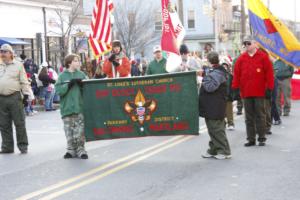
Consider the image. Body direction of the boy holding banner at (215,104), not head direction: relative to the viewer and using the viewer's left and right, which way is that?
facing to the left of the viewer

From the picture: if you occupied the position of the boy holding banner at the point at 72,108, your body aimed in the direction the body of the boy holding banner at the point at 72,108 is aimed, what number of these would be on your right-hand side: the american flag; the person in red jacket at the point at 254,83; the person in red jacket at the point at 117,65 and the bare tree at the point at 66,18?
0

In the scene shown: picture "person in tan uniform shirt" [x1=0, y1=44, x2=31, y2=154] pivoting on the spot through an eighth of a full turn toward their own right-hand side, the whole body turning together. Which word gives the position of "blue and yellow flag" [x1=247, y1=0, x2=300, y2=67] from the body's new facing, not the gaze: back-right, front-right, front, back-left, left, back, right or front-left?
back

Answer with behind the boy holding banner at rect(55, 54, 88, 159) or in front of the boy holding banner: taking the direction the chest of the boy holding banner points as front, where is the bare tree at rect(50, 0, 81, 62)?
behind

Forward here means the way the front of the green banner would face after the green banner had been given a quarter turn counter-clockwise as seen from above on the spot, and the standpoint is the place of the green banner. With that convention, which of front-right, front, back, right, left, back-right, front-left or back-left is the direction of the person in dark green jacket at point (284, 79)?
front-left

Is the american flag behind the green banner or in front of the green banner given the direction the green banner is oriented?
behind

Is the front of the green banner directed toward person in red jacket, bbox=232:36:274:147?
no

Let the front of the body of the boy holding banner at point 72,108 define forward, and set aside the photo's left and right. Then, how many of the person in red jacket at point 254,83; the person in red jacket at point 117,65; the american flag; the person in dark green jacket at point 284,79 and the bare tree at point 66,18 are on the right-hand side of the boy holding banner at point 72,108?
0

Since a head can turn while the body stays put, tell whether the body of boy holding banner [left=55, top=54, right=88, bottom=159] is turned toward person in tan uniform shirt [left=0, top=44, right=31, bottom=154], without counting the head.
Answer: no

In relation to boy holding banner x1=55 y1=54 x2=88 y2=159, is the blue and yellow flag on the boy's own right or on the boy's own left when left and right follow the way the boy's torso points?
on the boy's own left

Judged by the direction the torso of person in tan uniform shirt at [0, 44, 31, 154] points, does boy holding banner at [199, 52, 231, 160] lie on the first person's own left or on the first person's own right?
on the first person's own left

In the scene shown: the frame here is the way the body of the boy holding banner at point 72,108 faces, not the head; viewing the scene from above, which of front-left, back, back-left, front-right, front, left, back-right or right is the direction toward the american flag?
back-left

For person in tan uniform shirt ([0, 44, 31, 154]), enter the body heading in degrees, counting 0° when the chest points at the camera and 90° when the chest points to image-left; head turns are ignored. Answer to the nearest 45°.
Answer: approximately 45°

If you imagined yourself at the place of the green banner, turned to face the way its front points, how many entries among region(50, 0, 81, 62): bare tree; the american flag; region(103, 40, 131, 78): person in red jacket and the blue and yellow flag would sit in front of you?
0

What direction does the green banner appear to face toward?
toward the camera
